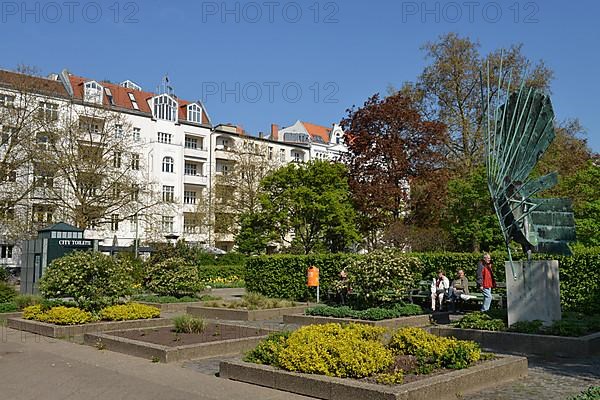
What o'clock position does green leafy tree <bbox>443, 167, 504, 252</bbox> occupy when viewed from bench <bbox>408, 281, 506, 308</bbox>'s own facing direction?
The green leafy tree is roughly at 6 o'clock from the bench.

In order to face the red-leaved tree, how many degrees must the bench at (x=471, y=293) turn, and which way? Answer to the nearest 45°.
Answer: approximately 180°

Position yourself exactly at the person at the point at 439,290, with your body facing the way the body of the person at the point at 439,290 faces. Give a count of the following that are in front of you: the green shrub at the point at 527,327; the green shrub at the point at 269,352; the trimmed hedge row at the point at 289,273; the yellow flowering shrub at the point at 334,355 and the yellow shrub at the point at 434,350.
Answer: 4

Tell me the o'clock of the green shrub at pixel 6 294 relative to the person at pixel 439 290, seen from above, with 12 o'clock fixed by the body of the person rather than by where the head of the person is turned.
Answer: The green shrub is roughly at 3 o'clock from the person.

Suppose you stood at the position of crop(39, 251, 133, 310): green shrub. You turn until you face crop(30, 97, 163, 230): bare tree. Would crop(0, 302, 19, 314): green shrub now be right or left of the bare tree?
left

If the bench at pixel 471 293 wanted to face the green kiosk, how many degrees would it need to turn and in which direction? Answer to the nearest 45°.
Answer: approximately 90° to its right

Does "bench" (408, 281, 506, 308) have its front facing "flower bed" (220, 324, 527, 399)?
yes

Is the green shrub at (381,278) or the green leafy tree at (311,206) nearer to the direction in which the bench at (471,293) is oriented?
the green shrub

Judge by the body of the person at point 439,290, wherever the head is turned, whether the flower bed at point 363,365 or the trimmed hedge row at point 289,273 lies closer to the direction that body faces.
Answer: the flower bed

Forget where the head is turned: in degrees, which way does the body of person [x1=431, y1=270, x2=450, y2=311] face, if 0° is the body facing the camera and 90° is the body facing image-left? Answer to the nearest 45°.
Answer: approximately 0°

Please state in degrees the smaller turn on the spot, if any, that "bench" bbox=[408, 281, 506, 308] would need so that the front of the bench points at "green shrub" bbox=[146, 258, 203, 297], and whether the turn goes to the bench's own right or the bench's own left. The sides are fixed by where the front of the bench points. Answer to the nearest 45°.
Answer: approximately 90° to the bench's own right

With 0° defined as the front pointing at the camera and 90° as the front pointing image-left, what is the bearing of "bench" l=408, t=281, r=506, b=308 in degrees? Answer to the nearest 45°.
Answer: approximately 0°

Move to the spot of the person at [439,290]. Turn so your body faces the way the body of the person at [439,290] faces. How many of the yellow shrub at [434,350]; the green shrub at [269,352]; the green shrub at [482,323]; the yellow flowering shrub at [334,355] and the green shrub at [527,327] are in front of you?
5

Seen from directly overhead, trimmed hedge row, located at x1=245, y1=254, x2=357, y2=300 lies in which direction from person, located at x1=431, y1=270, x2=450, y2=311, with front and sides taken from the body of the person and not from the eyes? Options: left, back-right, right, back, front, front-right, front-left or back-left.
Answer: back-right

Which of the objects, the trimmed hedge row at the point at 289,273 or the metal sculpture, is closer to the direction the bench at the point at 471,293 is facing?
the metal sculpture

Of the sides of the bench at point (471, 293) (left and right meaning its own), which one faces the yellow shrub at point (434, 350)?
front

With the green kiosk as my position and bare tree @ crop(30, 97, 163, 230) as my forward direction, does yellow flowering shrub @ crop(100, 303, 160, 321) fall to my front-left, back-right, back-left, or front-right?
back-right
